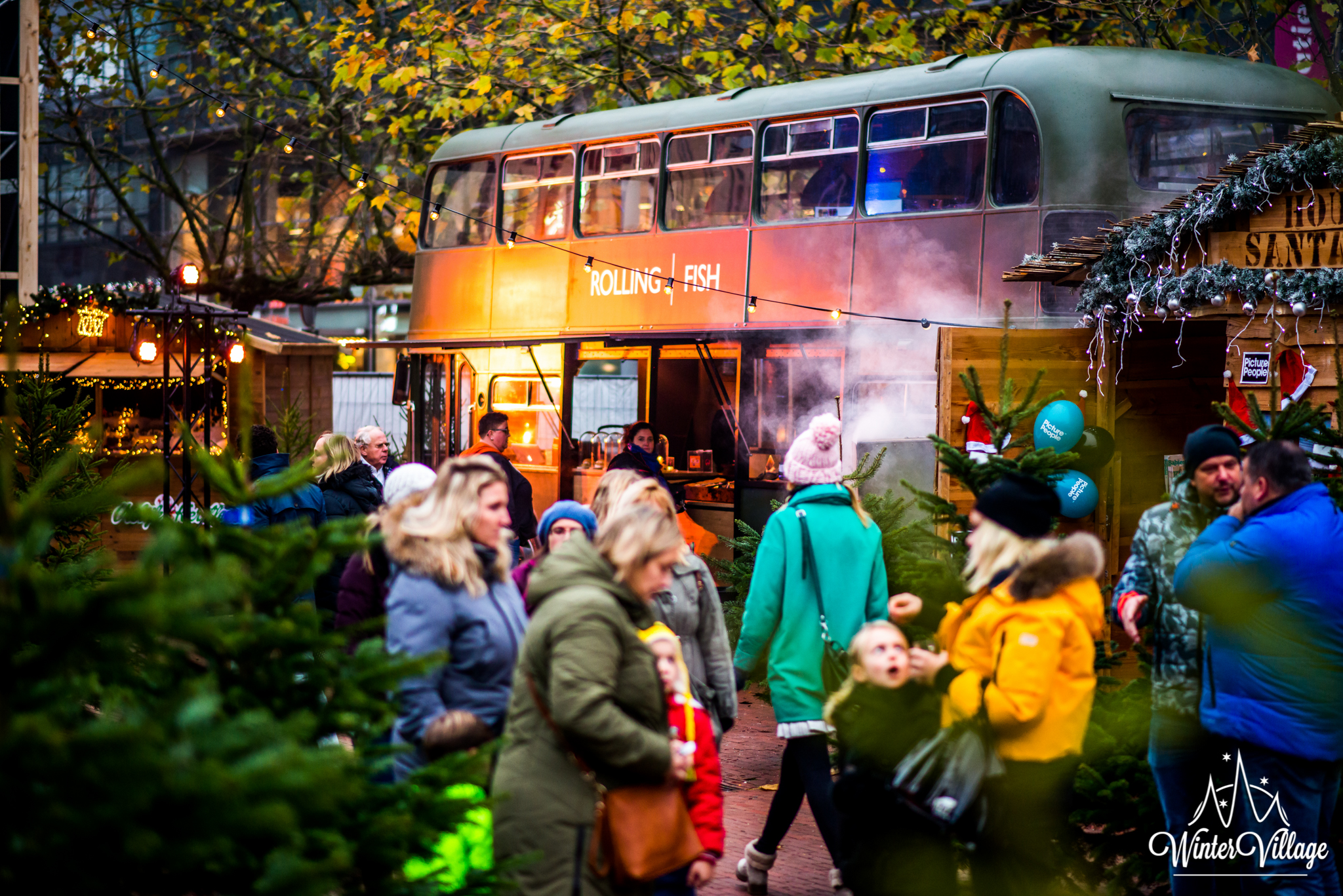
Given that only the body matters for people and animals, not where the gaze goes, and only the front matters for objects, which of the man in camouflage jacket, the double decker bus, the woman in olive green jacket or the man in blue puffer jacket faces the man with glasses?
the man in blue puffer jacket

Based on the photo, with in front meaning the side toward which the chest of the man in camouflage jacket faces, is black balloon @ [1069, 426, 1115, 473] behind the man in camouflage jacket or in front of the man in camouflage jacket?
behind

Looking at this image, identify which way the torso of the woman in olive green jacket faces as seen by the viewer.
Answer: to the viewer's right

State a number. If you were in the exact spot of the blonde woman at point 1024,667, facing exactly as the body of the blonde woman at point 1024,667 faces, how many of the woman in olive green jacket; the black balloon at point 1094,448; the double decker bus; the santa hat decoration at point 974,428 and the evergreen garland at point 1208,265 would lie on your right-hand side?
4

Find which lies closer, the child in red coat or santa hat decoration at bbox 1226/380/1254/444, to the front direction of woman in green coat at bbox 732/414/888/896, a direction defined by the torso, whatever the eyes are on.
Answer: the santa hat decoration

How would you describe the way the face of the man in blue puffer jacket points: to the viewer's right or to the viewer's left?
to the viewer's left

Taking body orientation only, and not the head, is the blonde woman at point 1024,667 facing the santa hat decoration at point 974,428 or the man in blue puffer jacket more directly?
the santa hat decoration

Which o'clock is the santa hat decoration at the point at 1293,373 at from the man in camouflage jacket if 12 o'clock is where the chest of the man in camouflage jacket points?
The santa hat decoration is roughly at 8 o'clock from the man in camouflage jacket.

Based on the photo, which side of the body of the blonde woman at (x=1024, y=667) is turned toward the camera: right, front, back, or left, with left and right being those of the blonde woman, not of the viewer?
left
